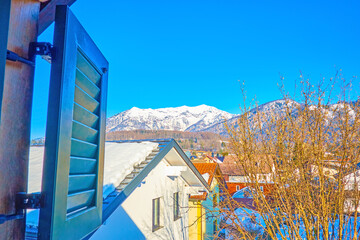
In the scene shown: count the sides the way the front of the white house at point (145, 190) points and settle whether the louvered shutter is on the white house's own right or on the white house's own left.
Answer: on the white house's own right

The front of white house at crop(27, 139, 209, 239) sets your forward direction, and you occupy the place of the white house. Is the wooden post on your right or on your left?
on your right

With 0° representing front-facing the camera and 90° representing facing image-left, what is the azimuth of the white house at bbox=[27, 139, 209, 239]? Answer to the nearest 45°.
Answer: approximately 315°
